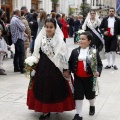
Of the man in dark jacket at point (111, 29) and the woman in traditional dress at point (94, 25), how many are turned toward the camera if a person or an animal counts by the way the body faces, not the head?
2

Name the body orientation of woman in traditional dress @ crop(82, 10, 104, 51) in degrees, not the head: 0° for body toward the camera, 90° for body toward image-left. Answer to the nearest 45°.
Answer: approximately 0°

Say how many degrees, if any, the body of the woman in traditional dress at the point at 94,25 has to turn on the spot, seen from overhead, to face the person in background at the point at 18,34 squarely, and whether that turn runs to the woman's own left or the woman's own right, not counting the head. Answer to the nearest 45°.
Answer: approximately 45° to the woman's own right

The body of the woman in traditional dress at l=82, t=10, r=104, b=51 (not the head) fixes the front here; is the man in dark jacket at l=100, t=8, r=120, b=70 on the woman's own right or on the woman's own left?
on the woman's own left

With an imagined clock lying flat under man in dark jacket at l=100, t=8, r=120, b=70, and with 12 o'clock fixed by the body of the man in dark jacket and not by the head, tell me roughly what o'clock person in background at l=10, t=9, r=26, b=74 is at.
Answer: The person in background is roughly at 2 o'clock from the man in dark jacket.

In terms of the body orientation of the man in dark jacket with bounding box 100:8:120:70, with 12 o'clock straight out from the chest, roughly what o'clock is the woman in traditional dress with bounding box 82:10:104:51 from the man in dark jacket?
The woman in traditional dress is roughly at 2 o'clock from the man in dark jacket.
